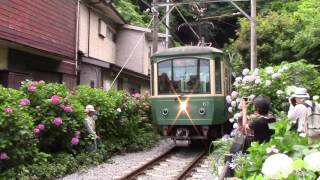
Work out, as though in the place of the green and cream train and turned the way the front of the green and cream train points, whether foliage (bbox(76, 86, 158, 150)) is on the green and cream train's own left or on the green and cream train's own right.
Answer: on the green and cream train's own right

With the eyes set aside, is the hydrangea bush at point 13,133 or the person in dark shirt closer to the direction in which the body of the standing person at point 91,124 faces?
the person in dark shirt

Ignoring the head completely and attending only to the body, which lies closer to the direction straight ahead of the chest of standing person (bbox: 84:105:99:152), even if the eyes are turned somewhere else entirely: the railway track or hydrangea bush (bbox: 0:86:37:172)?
the railway track

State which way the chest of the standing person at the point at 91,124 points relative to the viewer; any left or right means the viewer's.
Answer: facing to the right of the viewer

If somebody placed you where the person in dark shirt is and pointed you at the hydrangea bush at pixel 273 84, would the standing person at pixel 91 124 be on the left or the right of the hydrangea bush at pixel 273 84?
left

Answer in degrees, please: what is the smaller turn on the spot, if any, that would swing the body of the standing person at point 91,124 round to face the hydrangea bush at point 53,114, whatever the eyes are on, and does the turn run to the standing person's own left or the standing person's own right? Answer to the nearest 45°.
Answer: approximately 135° to the standing person's own right

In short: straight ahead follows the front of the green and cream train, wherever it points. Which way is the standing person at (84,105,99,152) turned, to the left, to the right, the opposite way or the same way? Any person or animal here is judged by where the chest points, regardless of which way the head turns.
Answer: to the left

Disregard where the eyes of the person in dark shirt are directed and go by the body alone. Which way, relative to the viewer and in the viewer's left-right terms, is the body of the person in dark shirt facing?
facing away from the viewer and to the left of the viewer

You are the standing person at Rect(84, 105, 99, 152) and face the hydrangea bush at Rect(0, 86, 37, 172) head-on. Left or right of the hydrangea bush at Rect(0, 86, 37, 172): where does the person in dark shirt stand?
left

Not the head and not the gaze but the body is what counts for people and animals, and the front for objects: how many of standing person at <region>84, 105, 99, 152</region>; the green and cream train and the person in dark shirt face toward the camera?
1
